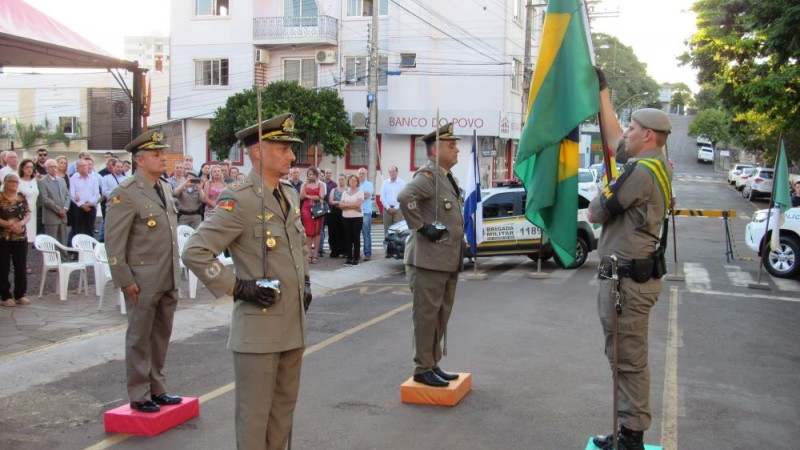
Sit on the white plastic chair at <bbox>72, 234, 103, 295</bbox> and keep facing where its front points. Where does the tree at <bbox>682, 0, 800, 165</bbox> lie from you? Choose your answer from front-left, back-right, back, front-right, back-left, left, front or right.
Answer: front-left

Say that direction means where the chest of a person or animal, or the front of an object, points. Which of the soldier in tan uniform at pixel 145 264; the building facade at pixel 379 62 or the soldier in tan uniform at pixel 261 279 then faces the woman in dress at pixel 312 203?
the building facade

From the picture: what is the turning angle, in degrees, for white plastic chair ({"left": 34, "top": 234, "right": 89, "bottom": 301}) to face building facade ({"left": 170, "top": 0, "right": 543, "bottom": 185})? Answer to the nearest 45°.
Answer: approximately 90° to its left

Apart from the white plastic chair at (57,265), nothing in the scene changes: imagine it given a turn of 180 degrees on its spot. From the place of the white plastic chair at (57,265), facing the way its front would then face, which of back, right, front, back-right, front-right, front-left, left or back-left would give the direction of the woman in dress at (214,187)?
right

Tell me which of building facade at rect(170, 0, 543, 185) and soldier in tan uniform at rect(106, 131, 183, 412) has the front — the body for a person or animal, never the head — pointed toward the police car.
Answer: the building facade

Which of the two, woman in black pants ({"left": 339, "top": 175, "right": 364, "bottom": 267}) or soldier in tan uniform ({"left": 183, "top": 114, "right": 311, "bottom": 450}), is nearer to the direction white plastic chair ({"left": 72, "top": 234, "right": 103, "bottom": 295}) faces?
the soldier in tan uniform

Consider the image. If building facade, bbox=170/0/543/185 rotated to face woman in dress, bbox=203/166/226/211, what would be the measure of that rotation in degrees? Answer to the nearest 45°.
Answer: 0° — it already faces them

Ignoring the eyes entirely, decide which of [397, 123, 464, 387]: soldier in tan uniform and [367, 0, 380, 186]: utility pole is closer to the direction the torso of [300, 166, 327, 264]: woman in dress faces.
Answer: the soldier in tan uniform

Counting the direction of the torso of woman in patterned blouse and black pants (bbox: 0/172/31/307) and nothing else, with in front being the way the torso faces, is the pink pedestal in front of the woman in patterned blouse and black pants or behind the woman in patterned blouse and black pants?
in front

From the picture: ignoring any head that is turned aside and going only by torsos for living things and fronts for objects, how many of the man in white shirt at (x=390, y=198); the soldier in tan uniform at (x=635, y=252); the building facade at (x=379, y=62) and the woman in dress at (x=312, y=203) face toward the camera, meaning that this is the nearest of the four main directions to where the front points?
3

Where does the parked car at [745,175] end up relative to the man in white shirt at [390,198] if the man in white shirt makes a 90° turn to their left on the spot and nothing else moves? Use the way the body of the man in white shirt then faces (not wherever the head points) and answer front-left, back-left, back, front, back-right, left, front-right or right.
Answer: front-left

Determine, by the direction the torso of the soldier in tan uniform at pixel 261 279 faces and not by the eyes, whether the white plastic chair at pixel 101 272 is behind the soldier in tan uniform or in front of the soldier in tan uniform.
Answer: behind

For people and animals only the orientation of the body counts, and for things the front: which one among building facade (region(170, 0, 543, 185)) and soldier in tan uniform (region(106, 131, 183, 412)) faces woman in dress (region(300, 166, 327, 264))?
the building facade

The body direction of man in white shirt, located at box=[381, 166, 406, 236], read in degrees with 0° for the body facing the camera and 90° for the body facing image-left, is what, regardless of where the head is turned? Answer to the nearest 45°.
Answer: approximately 0°

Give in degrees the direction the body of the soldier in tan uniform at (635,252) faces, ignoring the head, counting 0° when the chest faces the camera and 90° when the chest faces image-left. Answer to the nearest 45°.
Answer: approximately 90°

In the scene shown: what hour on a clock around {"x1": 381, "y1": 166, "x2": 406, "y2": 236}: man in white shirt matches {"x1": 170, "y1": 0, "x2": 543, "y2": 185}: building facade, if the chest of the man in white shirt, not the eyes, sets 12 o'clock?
The building facade is roughly at 6 o'clock from the man in white shirt.

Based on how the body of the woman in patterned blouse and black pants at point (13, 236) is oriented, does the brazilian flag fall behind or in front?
in front
